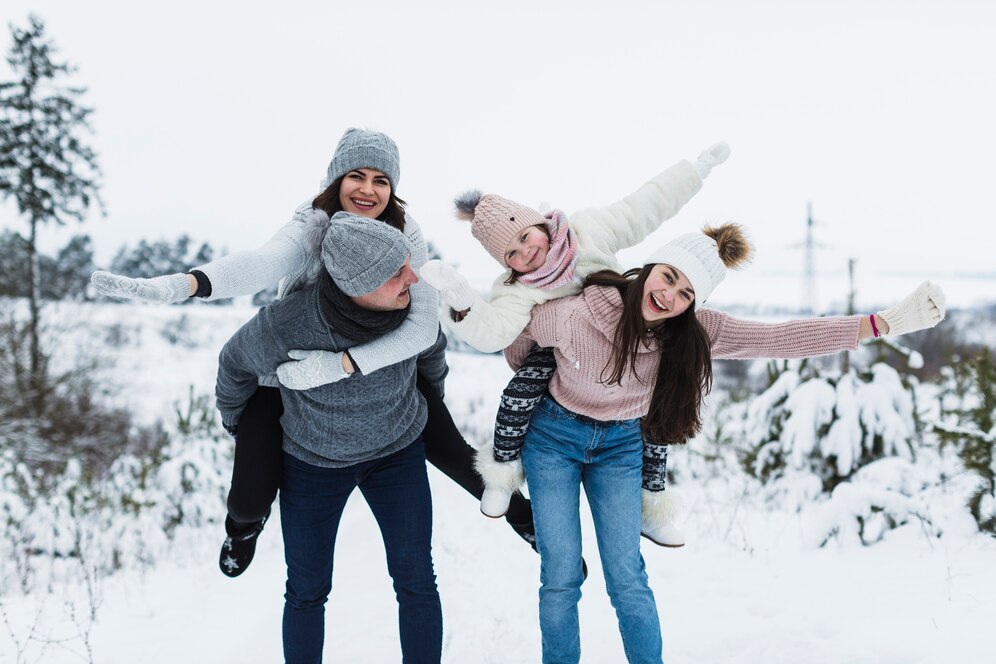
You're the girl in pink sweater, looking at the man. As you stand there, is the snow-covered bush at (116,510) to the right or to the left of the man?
right

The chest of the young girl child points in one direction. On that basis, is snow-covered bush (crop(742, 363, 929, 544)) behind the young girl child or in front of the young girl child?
behind

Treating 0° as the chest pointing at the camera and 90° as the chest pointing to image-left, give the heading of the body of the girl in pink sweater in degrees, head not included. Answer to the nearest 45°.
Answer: approximately 0°

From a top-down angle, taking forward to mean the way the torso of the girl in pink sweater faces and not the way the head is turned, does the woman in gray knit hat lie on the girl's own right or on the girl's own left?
on the girl's own right

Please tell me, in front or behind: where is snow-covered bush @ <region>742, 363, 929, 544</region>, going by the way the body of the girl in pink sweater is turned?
behind

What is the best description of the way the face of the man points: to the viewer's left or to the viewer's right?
to the viewer's right

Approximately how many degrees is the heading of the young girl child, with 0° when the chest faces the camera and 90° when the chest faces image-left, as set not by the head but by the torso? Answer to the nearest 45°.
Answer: approximately 0°

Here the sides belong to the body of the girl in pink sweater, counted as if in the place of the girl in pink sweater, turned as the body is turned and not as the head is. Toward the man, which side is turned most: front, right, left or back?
right

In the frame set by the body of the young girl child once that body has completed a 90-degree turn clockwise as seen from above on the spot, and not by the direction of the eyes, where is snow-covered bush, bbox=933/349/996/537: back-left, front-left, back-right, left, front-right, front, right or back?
back-right

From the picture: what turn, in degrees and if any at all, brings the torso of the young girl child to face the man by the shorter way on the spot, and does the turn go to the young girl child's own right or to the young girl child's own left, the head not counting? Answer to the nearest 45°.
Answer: approximately 45° to the young girl child's own right
